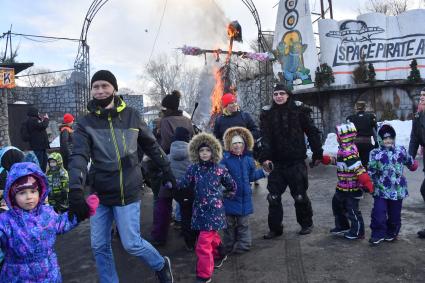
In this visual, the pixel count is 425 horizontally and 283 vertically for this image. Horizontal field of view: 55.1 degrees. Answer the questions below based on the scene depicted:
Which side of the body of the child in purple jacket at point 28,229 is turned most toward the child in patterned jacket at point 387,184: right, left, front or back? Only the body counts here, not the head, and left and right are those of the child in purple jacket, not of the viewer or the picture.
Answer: left

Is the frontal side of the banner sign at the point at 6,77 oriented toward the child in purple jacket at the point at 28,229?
yes

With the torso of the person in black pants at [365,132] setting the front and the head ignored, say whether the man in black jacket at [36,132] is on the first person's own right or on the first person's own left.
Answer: on the first person's own left

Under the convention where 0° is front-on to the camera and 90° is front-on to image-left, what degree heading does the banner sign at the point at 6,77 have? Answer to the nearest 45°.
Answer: approximately 0°
